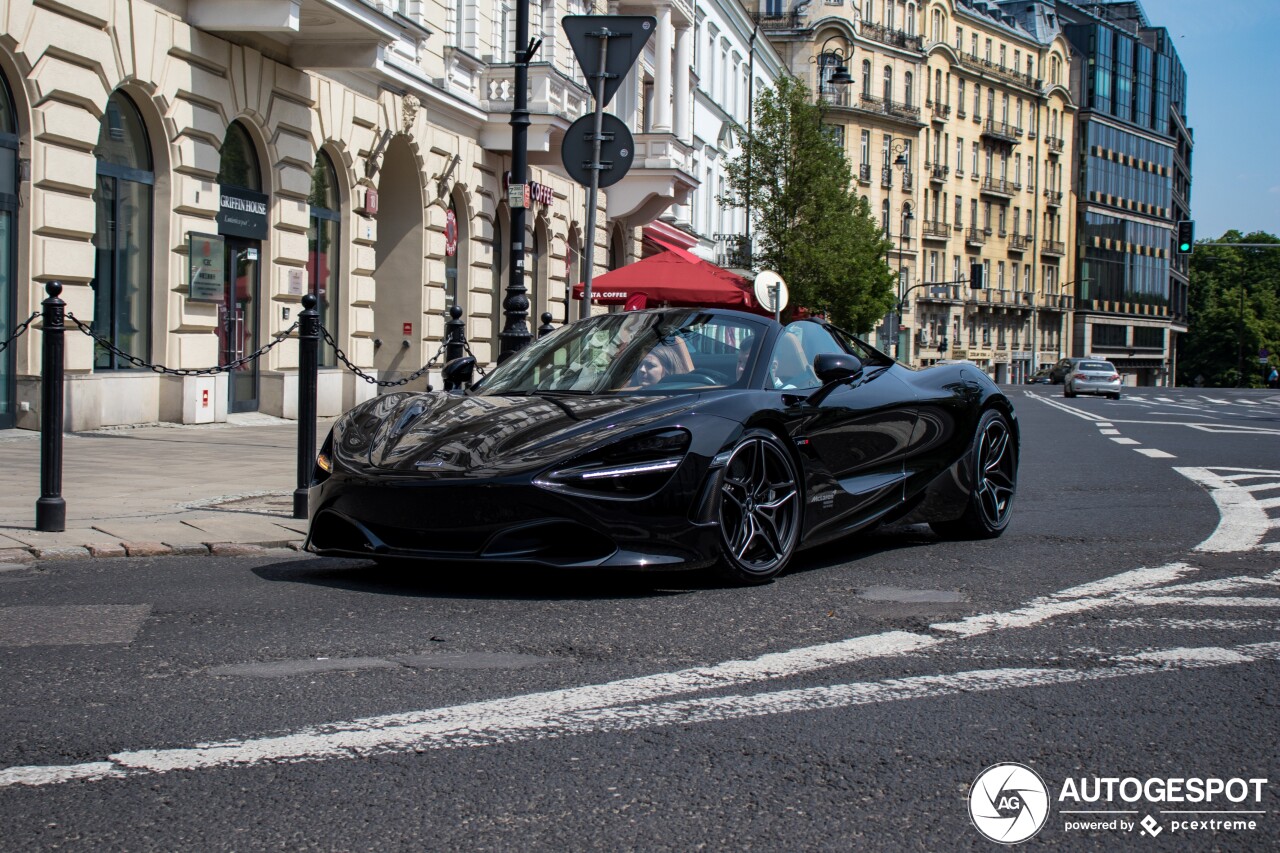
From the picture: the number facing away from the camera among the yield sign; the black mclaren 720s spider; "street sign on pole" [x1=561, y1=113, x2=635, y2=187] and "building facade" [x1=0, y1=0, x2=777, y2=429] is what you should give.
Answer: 2

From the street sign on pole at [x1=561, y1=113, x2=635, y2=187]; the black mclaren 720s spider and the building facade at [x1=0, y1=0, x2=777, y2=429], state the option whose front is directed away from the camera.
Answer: the street sign on pole

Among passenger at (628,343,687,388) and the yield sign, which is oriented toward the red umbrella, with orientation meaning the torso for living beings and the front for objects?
the yield sign

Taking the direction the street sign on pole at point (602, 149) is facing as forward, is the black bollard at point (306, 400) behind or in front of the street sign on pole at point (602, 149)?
behind

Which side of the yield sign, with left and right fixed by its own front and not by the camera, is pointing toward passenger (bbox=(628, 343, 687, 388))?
back

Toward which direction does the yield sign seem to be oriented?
away from the camera

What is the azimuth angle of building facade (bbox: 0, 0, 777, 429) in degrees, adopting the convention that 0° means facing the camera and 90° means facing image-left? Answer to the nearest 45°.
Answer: approximately 315°

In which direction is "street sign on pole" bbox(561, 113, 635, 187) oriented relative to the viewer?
away from the camera

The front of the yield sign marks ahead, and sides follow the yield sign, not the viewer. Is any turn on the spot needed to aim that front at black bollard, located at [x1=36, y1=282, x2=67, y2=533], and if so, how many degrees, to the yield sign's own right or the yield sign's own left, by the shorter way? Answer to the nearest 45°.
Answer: approximately 135° to the yield sign's own left

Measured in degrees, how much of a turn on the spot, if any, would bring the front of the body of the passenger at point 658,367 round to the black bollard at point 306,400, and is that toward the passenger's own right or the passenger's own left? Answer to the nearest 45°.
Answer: approximately 90° to the passenger's own right

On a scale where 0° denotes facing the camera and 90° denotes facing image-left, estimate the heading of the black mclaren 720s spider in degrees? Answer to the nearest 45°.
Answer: approximately 45°

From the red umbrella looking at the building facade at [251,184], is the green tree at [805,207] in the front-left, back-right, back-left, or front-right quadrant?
back-right

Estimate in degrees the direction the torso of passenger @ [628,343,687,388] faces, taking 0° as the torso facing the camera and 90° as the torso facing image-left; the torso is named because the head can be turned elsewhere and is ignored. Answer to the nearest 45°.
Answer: approximately 45°
